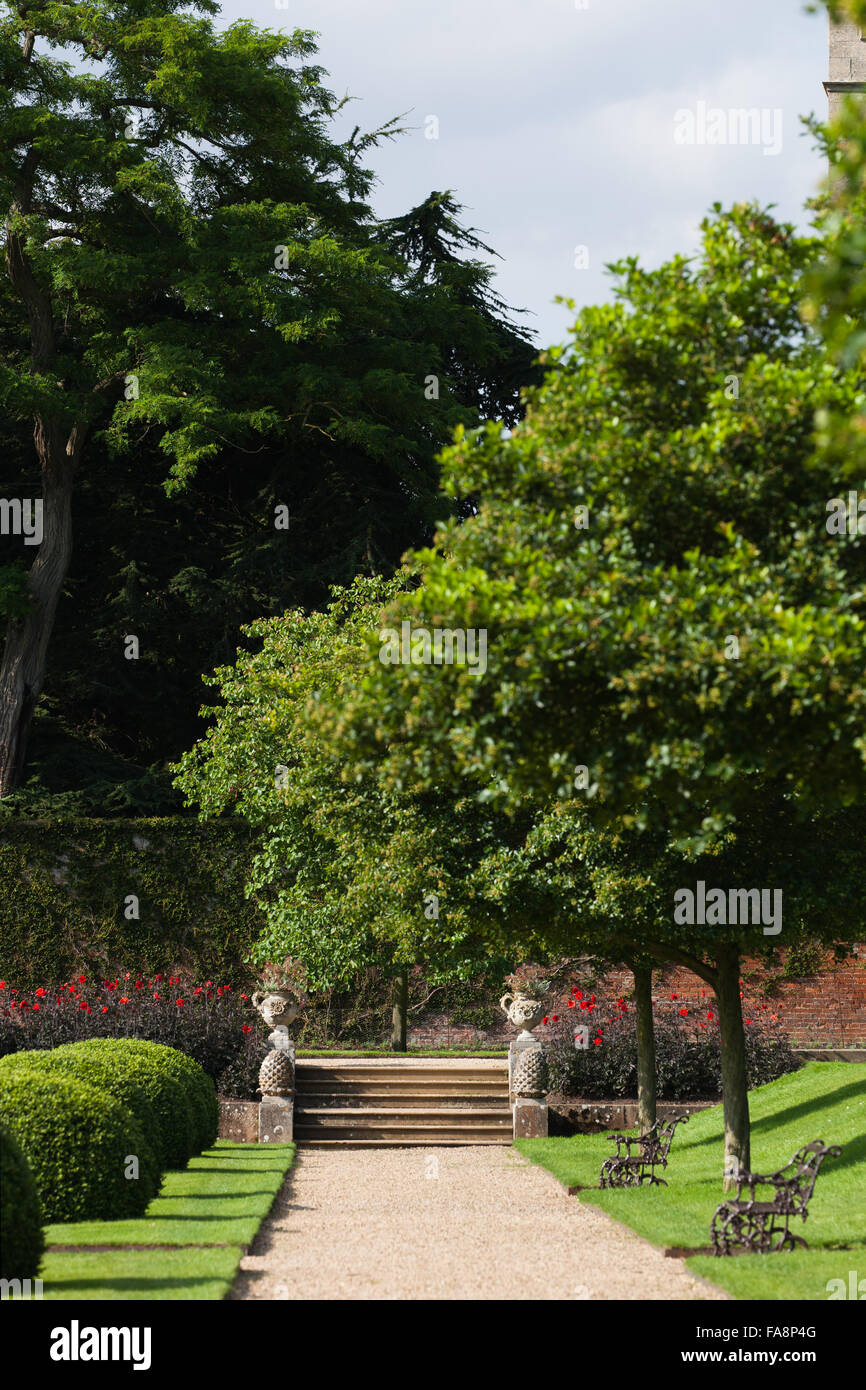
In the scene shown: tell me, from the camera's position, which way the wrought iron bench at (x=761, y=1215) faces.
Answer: facing to the left of the viewer

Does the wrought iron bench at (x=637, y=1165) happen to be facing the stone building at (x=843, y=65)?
no

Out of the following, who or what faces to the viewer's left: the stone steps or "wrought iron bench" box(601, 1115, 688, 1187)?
the wrought iron bench

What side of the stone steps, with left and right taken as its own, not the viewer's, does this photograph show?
front

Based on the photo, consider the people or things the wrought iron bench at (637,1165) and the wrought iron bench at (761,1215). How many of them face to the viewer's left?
2

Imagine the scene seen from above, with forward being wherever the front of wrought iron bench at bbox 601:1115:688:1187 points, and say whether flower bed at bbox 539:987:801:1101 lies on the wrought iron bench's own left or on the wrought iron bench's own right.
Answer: on the wrought iron bench's own right

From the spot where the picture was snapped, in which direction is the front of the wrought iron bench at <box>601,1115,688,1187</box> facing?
facing to the left of the viewer

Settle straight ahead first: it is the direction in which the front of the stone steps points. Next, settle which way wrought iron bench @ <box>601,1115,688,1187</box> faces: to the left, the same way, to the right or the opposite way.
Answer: to the right

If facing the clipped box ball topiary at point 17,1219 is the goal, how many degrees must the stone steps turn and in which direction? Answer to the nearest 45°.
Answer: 0° — it already faces it

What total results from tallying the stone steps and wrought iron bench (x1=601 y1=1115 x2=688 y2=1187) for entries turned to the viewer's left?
1

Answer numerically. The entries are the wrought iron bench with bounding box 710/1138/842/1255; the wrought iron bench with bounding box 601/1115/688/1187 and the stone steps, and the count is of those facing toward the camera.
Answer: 1

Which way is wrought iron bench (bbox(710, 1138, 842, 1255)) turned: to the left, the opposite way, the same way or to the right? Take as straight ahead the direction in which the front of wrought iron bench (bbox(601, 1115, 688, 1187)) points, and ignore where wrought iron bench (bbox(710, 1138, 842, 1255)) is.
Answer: the same way
